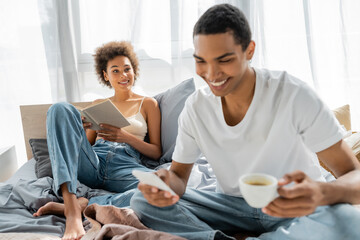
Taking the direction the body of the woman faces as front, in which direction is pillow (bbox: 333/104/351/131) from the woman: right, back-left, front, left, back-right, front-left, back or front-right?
back-left

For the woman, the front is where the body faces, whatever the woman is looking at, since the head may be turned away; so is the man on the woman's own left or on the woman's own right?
on the woman's own left

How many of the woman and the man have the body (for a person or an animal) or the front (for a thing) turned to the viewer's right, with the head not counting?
0

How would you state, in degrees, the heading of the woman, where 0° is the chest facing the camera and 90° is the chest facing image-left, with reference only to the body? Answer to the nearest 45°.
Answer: approximately 45°

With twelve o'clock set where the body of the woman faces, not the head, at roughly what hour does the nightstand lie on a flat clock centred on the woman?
The nightstand is roughly at 3 o'clock from the woman.

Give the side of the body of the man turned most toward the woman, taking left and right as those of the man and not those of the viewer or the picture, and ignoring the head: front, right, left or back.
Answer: right

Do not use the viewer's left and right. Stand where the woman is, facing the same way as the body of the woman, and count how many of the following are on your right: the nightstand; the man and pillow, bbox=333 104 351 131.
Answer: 1

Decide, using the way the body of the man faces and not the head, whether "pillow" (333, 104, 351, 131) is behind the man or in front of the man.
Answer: behind

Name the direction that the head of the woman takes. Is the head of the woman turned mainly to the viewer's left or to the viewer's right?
to the viewer's right

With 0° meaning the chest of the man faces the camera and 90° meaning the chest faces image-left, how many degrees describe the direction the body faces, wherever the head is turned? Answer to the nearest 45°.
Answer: approximately 45°
